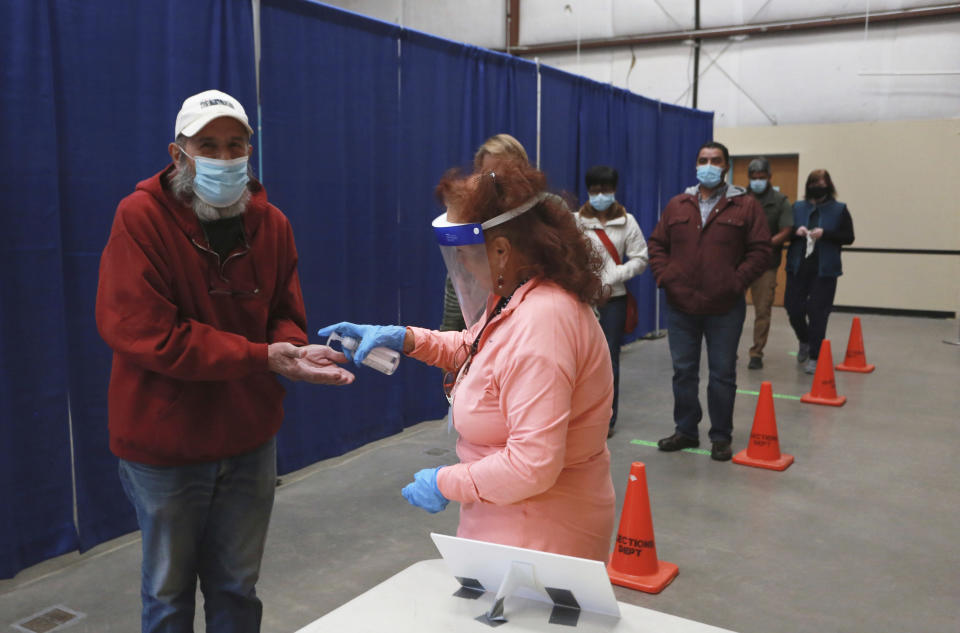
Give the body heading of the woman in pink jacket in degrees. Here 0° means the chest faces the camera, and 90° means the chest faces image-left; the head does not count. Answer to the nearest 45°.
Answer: approximately 90°

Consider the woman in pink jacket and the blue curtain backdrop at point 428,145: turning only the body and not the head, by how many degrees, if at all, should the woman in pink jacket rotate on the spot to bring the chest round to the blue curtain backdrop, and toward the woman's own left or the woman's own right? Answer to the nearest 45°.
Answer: approximately 90° to the woman's own right

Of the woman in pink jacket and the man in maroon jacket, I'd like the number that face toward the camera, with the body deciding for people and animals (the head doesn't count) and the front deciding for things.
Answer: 1

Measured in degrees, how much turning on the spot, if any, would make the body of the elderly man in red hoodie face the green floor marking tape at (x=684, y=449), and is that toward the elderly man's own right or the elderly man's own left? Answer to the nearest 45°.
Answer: approximately 90° to the elderly man's own left

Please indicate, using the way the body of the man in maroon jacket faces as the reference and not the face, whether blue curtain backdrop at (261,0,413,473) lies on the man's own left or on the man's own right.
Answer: on the man's own right

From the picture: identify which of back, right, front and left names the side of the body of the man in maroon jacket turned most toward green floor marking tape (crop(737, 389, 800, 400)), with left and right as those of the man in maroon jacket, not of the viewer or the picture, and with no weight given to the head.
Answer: back

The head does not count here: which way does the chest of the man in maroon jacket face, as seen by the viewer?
toward the camera

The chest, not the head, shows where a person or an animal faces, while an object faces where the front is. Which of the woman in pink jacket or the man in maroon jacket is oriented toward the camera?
the man in maroon jacket

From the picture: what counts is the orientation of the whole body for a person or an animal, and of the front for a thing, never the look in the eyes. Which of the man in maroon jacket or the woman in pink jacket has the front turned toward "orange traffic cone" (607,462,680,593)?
the man in maroon jacket

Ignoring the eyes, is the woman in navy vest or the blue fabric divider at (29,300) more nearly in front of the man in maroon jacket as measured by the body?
the blue fabric divider

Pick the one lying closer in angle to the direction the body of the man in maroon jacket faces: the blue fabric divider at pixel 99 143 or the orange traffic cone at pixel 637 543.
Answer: the orange traffic cone

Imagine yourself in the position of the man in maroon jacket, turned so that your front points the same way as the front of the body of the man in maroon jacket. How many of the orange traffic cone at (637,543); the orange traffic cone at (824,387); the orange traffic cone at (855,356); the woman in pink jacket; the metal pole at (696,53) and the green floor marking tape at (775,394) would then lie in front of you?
2

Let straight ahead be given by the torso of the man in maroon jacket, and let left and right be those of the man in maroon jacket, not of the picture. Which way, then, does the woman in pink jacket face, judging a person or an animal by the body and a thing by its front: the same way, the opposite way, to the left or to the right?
to the right

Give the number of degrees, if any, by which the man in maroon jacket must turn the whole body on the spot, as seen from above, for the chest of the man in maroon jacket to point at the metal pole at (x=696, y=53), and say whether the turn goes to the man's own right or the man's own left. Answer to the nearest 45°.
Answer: approximately 180°

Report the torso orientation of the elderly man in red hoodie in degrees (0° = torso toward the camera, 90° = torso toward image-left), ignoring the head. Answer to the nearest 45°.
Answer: approximately 315°

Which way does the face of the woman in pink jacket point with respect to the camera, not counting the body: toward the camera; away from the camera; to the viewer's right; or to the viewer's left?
to the viewer's left
